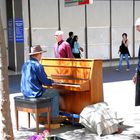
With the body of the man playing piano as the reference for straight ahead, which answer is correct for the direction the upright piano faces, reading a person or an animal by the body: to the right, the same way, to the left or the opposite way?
the opposite way

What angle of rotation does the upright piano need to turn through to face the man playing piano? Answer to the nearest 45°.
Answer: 0° — it already faces them

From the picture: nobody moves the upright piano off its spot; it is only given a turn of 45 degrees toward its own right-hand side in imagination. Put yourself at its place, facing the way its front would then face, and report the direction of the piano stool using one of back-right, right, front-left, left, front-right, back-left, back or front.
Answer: front-left

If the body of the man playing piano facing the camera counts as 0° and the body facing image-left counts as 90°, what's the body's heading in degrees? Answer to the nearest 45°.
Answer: approximately 225°

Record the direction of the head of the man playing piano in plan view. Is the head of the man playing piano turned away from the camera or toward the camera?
away from the camera

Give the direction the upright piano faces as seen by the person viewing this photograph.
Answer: facing the viewer and to the left of the viewer
